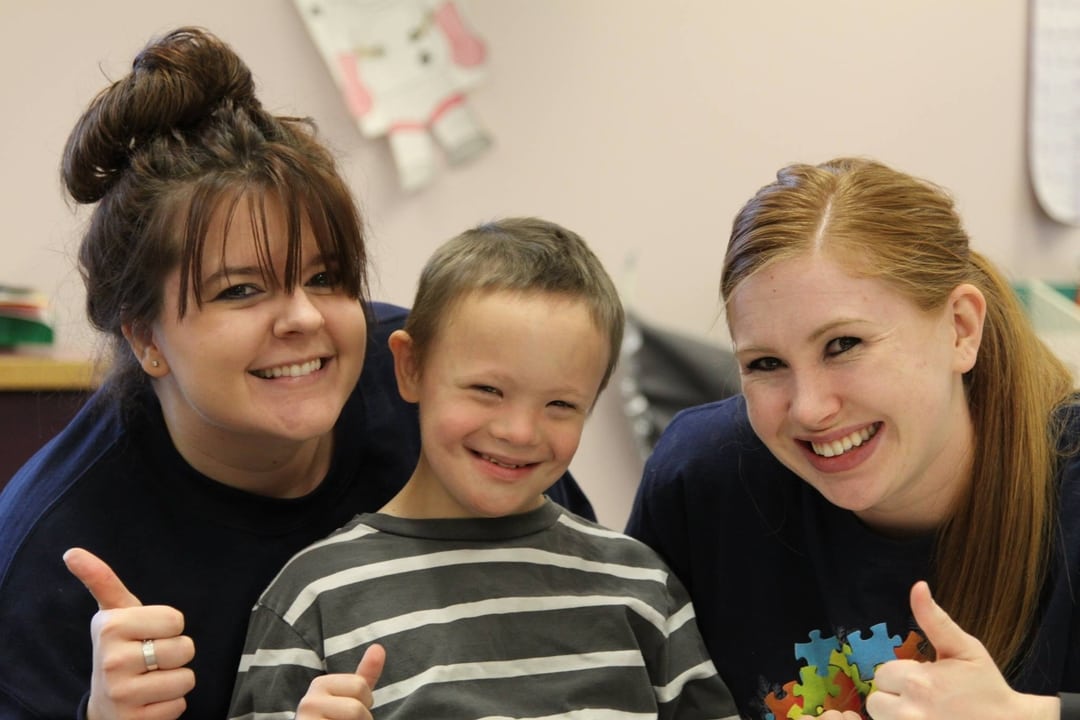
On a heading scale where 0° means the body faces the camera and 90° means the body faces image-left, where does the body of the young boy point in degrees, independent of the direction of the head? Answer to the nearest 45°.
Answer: approximately 0°

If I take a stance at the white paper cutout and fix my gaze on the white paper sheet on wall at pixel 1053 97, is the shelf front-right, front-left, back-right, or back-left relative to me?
back-right

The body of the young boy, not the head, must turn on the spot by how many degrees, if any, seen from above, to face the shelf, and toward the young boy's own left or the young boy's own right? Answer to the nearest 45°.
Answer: approximately 135° to the young boy's own right

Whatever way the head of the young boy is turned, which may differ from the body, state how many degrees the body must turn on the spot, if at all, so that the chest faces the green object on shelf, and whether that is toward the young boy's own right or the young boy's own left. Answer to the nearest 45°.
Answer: approximately 135° to the young boy's own right

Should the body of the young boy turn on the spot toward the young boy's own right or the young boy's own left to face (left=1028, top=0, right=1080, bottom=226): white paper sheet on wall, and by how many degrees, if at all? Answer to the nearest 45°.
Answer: approximately 135° to the young boy's own left

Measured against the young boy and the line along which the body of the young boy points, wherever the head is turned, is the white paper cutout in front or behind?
behind

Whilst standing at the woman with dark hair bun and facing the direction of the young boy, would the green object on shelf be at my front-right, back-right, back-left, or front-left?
back-left
